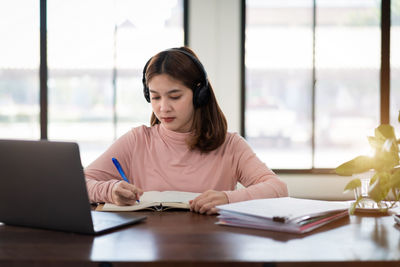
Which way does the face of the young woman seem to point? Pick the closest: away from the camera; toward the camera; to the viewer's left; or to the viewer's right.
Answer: toward the camera

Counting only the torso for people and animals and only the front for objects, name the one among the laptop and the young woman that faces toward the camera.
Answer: the young woman

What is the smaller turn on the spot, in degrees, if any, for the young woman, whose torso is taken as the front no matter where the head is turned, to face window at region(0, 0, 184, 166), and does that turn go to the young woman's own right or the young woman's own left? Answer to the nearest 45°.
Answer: approximately 180°

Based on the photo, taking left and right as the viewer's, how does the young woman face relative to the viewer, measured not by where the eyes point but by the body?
facing the viewer

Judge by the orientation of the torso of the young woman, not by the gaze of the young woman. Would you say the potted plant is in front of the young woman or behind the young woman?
in front

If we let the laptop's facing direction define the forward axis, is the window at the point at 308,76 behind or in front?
in front

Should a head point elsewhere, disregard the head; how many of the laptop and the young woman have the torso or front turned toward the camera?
1

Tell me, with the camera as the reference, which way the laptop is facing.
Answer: facing away from the viewer and to the right of the viewer

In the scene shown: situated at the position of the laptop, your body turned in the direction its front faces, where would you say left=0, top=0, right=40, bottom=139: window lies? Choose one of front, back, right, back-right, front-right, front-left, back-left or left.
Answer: front-left

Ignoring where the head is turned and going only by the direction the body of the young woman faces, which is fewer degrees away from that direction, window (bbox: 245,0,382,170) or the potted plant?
the potted plant
